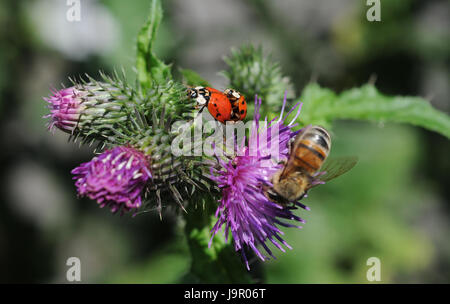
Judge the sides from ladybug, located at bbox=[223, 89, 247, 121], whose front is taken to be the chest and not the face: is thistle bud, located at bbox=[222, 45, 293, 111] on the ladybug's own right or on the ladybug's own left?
on the ladybug's own right

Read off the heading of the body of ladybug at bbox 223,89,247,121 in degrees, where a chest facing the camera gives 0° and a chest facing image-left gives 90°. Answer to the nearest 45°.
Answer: approximately 90°

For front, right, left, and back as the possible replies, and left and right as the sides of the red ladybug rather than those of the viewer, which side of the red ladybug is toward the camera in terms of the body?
left
